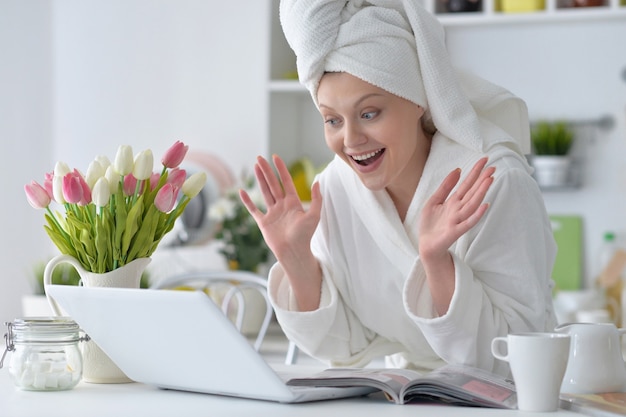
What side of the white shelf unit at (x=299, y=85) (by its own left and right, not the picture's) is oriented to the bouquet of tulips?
front

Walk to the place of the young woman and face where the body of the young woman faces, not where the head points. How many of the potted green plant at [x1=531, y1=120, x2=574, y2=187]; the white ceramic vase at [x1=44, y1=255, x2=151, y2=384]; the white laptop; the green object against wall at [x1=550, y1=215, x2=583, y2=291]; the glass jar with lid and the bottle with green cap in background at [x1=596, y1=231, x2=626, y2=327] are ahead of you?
3

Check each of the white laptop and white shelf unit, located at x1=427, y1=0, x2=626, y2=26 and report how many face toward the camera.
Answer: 1

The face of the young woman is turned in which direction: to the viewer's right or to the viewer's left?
to the viewer's left

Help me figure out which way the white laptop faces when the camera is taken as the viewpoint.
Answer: facing away from the viewer and to the right of the viewer

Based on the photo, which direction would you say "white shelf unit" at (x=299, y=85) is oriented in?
toward the camera

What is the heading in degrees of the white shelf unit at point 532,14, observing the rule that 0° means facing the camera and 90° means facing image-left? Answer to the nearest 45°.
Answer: approximately 0°

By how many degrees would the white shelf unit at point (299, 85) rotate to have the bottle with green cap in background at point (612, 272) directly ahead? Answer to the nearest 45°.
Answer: approximately 90° to its left

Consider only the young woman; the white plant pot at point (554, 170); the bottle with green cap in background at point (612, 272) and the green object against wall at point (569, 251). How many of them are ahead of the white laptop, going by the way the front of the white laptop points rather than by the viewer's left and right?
4

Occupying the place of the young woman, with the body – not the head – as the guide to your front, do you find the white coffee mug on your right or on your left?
on your left

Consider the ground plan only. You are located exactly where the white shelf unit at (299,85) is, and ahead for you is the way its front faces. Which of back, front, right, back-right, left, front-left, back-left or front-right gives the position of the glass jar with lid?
front

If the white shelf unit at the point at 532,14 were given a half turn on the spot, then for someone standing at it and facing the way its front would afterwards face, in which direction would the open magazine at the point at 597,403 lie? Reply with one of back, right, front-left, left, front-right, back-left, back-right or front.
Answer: back

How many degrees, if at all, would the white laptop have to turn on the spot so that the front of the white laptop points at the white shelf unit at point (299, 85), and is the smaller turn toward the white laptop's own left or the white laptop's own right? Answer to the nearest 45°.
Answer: approximately 45° to the white laptop's own left

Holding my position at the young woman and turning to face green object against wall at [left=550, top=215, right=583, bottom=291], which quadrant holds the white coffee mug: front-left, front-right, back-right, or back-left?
back-right

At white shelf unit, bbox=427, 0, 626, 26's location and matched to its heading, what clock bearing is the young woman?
The young woman is roughly at 12 o'clock from the white shelf unit.
